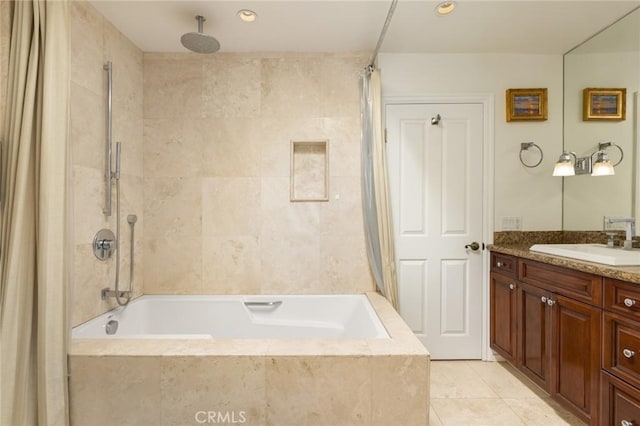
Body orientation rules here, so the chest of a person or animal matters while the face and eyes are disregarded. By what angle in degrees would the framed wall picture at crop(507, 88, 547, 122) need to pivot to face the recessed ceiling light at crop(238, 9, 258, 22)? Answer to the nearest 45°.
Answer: approximately 45° to its right

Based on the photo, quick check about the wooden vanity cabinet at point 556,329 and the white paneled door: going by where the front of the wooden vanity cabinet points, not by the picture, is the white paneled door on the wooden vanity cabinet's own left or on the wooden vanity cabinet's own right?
on the wooden vanity cabinet's own right

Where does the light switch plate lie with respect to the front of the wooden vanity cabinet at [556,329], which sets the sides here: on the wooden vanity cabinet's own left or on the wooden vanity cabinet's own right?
on the wooden vanity cabinet's own right

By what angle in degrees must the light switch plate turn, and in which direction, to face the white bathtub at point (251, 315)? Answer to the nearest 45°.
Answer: approximately 45° to its right

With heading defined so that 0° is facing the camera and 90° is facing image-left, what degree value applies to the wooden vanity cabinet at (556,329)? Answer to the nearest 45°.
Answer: approximately 45°
